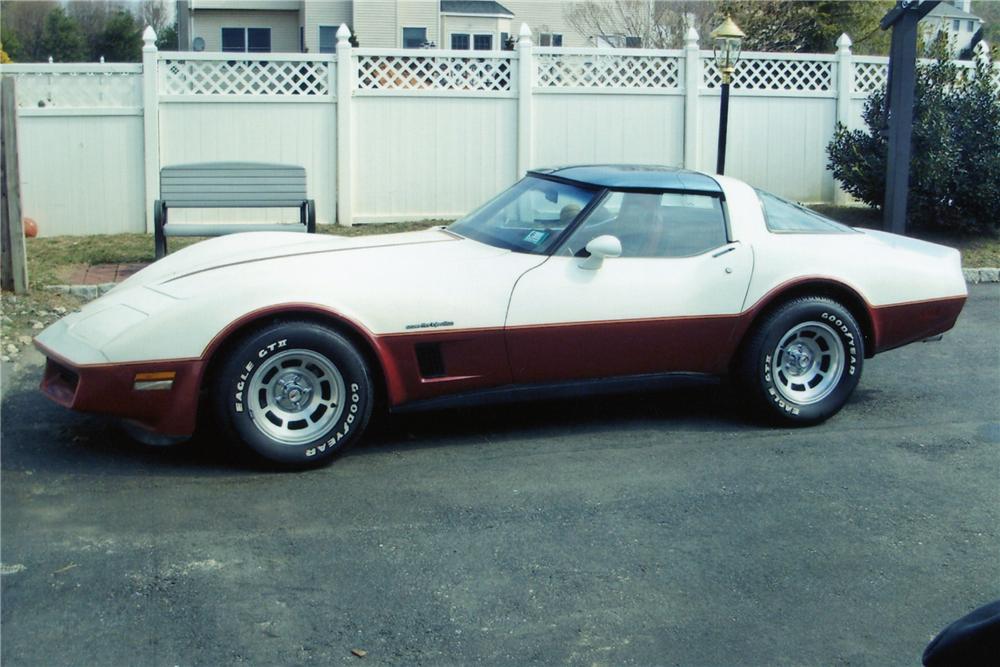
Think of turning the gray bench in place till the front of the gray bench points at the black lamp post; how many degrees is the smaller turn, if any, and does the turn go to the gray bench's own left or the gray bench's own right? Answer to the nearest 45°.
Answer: approximately 90° to the gray bench's own left

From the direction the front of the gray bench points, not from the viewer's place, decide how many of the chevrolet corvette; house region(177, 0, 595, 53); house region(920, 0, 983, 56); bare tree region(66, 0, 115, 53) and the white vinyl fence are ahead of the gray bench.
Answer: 1

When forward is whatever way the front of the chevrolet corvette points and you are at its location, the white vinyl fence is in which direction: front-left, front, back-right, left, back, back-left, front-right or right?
right

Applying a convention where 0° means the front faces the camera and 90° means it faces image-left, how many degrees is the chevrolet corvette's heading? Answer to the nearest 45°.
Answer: approximately 90°

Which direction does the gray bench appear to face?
toward the camera

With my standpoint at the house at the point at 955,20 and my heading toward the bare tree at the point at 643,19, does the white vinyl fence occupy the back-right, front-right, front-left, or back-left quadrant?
front-left

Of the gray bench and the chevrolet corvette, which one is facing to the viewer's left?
the chevrolet corvette

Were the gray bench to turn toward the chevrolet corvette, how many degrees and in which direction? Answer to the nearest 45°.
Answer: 0° — it already faces it

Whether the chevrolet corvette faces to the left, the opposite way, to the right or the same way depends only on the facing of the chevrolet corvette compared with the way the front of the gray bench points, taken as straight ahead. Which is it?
to the right

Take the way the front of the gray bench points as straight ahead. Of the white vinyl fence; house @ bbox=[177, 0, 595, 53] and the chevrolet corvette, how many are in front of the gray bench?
1

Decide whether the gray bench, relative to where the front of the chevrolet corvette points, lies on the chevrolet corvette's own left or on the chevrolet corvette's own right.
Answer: on the chevrolet corvette's own right

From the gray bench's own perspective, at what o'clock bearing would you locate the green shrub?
The green shrub is roughly at 9 o'clock from the gray bench.

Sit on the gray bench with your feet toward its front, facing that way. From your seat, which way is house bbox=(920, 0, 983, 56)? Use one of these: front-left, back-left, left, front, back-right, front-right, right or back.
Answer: back-left

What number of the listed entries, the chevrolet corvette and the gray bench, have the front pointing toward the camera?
1
